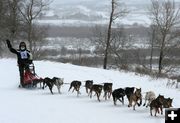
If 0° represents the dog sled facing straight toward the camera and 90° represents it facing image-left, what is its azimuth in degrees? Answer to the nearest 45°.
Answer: approximately 315°

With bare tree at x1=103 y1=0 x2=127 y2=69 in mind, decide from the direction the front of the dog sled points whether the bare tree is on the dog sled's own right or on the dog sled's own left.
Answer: on the dog sled's own left
